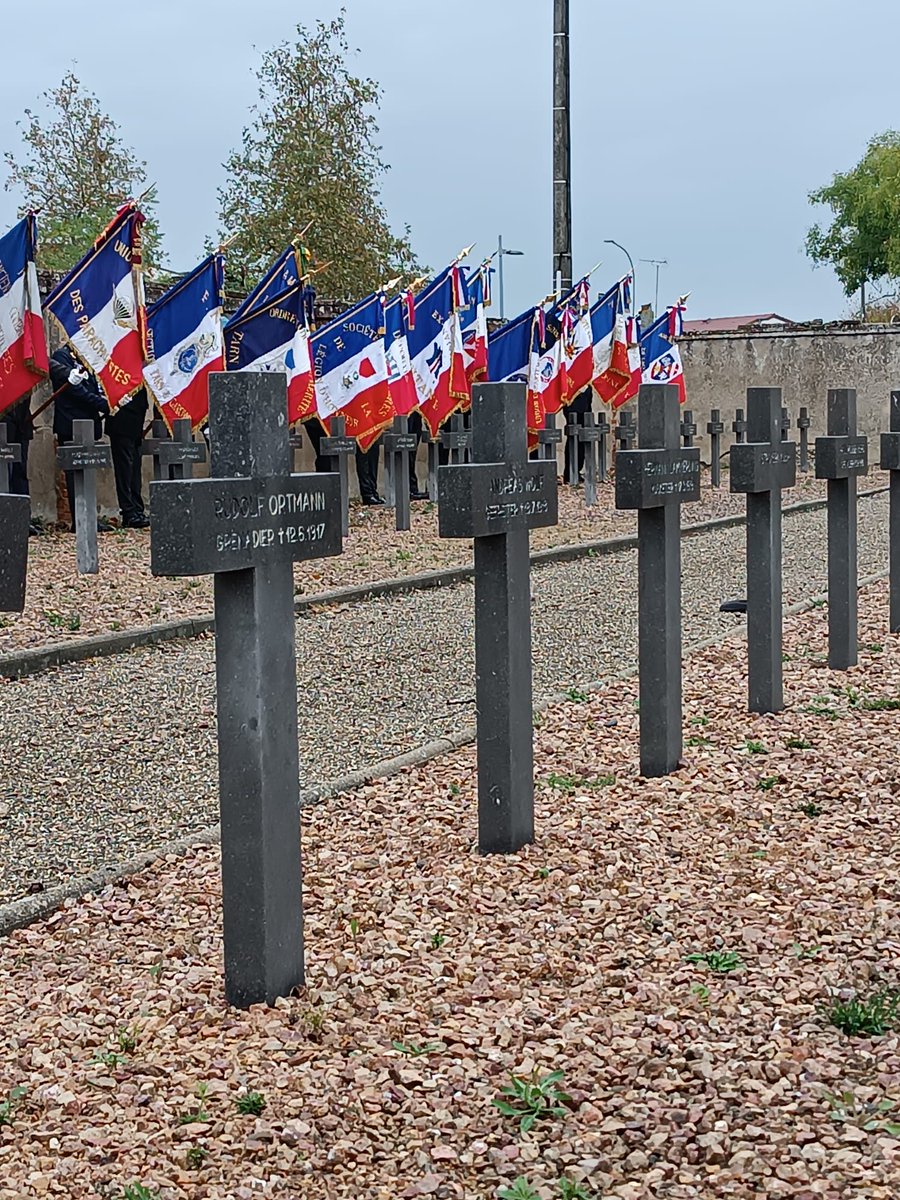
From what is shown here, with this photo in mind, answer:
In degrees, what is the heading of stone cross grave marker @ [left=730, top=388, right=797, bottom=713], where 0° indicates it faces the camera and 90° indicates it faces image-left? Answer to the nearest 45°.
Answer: approximately 315°

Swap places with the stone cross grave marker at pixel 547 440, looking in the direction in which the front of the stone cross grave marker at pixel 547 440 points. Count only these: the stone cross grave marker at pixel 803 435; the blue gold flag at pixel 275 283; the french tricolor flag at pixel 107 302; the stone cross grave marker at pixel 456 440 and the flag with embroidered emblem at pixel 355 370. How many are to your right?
4

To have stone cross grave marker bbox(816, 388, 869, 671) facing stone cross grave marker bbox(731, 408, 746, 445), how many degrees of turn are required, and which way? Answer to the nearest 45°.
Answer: approximately 135° to its left

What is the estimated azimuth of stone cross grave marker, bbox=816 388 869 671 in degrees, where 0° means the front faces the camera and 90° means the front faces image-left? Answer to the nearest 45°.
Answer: approximately 315°

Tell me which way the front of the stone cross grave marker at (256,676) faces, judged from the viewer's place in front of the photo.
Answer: facing the viewer and to the right of the viewer

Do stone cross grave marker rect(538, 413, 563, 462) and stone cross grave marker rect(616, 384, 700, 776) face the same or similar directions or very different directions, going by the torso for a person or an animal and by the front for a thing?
same or similar directions

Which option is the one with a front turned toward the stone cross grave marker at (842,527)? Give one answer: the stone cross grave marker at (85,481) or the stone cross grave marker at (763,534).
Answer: the stone cross grave marker at (85,481)

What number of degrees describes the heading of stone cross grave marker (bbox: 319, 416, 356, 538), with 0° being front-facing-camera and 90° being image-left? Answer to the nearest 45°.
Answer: approximately 315°

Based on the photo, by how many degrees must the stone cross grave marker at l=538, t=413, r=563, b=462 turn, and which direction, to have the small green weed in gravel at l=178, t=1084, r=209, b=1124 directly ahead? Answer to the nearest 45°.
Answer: approximately 45° to its right

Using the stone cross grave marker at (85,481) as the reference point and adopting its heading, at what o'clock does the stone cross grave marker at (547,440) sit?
the stone cross grave marker at (547,440) is roughly at 9 o'clock from the stone cross grave marker at (85,481).

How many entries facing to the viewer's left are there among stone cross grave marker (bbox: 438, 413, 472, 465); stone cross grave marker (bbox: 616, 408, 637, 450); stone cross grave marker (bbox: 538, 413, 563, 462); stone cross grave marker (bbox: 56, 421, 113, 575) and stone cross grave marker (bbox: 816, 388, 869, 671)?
0

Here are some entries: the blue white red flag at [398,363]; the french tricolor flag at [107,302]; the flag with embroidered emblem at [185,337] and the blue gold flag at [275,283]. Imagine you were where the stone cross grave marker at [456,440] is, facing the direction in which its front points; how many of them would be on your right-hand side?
4

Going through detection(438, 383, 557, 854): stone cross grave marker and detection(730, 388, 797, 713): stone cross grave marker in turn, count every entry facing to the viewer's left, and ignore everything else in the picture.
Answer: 0

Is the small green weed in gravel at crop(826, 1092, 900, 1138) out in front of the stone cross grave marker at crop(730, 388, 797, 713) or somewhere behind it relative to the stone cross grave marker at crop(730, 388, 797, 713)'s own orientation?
in front
